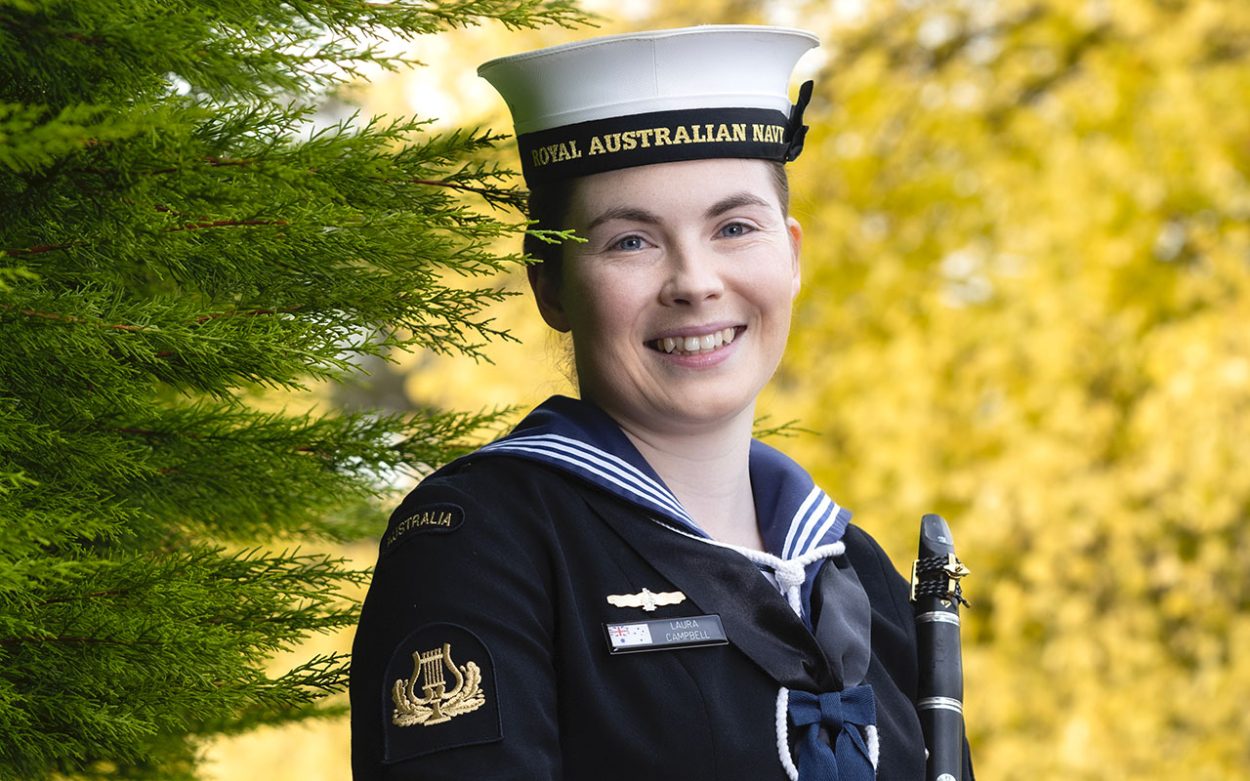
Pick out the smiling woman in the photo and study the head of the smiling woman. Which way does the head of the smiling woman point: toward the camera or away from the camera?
toward the camera

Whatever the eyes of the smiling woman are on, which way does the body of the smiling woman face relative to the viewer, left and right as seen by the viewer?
facing the viewer and to the right of the viewer

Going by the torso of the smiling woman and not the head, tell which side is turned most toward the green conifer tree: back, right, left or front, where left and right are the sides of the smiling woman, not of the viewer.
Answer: right
